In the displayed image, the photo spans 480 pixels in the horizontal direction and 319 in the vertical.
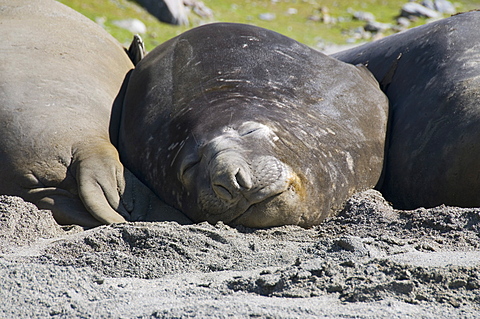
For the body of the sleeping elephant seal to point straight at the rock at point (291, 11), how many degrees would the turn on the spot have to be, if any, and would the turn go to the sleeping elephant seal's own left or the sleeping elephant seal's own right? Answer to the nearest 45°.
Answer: approximately 180°

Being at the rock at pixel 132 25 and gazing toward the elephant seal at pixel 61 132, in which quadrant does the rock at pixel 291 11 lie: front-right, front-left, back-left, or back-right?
back-left

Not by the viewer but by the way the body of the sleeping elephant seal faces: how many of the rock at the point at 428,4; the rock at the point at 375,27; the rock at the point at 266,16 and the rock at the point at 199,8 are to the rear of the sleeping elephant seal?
4

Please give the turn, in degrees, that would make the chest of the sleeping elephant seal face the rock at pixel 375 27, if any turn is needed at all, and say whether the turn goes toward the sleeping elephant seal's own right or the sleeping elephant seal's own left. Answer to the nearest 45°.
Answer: approximately 180°

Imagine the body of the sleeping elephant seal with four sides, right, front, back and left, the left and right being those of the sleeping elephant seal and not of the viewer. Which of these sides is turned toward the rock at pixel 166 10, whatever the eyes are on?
back

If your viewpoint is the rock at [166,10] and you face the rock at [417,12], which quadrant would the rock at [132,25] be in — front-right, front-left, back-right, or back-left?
back-right

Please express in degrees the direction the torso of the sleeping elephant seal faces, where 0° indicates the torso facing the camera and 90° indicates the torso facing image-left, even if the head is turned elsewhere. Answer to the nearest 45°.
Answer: approximately 0°

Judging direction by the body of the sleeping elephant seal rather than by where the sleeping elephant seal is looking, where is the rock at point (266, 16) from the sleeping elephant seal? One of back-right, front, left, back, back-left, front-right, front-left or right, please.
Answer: back

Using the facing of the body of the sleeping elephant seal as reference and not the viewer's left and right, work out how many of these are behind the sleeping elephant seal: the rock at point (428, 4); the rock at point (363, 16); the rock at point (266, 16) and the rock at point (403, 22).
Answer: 4

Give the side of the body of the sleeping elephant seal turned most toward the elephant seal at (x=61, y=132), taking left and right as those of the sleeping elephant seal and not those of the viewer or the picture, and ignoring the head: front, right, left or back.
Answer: right

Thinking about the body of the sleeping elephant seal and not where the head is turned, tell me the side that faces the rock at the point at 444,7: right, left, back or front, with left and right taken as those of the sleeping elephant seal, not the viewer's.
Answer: back

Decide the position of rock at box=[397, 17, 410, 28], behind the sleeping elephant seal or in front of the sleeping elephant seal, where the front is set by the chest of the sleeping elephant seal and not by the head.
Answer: behind

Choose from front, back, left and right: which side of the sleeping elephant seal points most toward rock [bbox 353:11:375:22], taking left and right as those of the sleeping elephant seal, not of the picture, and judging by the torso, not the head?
back

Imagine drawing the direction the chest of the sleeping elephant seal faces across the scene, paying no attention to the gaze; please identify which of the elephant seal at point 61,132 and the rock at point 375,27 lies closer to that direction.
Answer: the elephant seal
